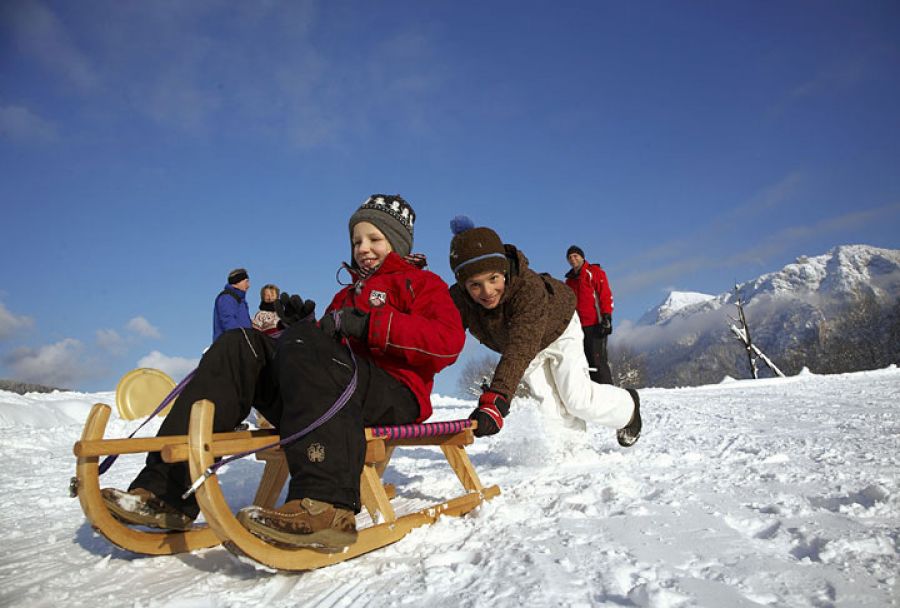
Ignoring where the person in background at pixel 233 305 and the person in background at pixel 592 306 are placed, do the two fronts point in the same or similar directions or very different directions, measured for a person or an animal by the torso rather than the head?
very different directions

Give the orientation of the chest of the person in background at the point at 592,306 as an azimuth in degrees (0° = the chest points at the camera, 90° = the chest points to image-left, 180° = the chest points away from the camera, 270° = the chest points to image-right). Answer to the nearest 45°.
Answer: approximately 45°

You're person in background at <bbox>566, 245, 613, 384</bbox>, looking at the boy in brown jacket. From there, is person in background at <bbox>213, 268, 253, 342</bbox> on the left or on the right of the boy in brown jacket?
right

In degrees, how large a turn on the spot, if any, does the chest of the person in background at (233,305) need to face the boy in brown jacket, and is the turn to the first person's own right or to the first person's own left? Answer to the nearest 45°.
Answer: approximately 45° to the first person's own right

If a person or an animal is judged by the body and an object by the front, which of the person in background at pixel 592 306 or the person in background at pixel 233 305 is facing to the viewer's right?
the person in background at pixel 233 305

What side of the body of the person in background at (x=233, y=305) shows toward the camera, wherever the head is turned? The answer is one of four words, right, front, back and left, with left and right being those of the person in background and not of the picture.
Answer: right

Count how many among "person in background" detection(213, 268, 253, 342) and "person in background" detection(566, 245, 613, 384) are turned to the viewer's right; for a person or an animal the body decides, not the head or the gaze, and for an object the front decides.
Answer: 1
